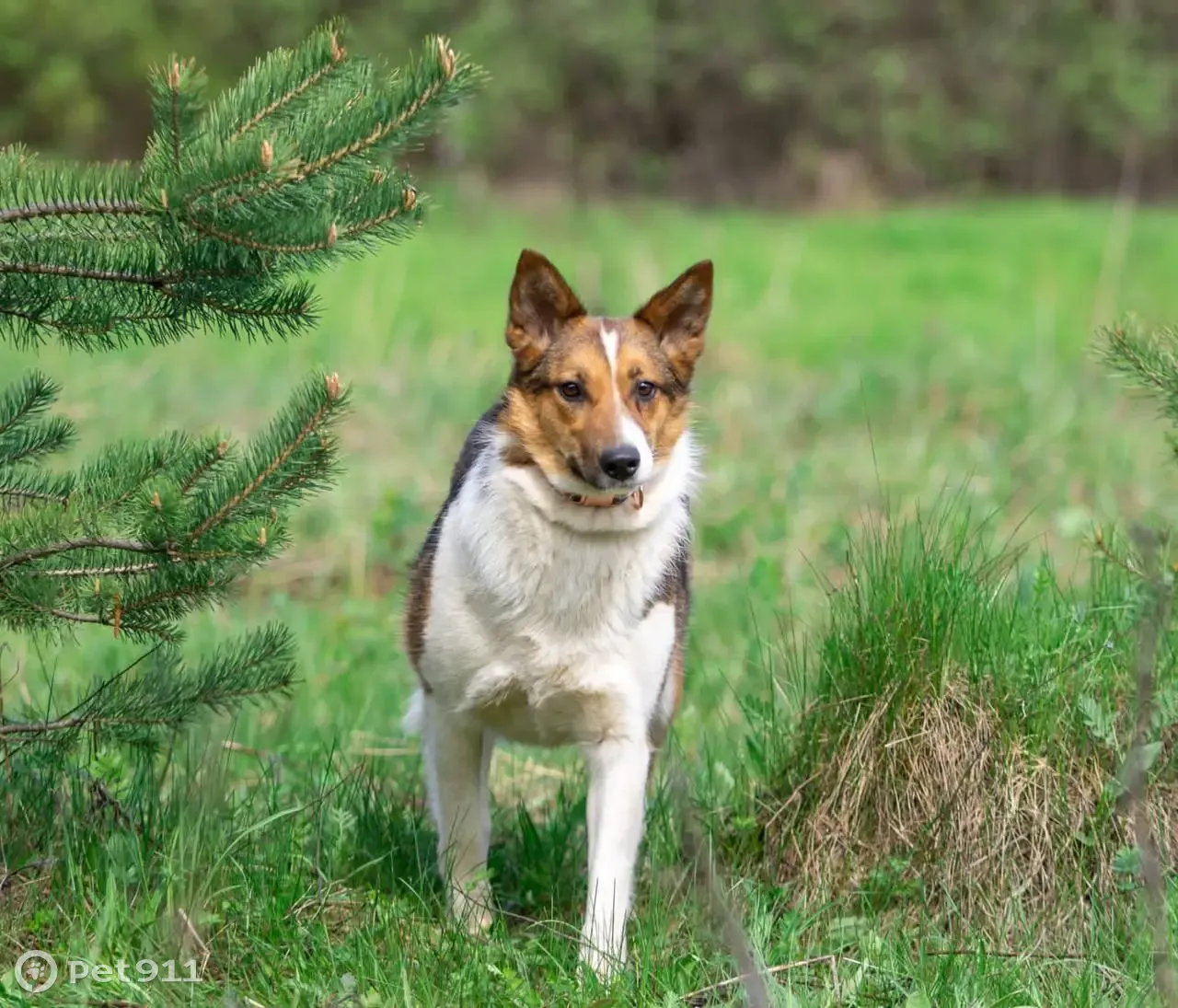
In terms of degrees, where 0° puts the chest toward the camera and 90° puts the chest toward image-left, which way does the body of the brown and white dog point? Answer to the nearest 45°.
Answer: approximately 0°

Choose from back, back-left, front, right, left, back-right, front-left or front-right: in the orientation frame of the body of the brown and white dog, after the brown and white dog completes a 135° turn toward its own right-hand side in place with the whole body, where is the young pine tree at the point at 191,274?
left

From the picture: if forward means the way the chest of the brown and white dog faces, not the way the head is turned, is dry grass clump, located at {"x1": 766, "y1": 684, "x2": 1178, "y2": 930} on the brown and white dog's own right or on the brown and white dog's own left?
on the brown and white dog's own left

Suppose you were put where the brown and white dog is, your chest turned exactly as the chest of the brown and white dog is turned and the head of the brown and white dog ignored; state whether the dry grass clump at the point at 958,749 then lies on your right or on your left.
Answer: on your left
